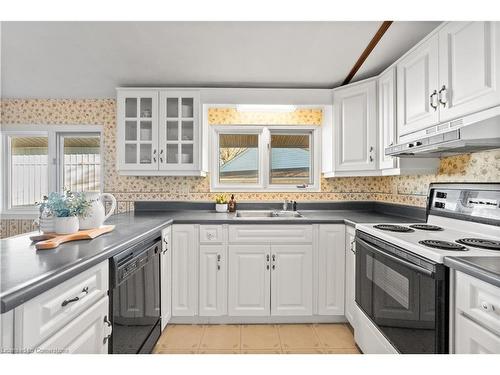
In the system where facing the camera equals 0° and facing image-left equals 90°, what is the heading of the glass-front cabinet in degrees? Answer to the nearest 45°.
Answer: approximately 0°

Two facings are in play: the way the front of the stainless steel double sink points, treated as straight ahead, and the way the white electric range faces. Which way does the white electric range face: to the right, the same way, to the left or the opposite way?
to the right

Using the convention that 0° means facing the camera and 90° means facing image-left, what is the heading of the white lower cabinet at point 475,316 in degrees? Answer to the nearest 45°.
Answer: approximately 45°

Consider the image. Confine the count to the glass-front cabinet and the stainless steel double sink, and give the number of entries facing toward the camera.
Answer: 2

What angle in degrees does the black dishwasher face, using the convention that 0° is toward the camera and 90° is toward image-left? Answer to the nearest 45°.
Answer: approximately 315°

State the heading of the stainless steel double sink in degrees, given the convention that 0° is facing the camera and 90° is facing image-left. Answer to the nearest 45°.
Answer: approximately 0°

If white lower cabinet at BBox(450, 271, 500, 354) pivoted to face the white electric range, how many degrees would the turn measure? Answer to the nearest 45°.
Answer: approximately 90° to its right

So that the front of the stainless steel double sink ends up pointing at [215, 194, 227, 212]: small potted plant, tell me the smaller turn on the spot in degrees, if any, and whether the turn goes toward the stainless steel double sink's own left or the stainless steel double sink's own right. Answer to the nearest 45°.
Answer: approximately 90° to the stainless steel double sink's own right

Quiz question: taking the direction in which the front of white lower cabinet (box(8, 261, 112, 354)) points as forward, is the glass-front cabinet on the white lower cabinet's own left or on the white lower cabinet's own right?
on the white lower cabinet's own left

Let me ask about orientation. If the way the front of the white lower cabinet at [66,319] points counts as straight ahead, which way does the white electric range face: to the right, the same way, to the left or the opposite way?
the opposite way

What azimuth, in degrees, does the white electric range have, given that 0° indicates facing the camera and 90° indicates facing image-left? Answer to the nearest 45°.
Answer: approximately 45°
